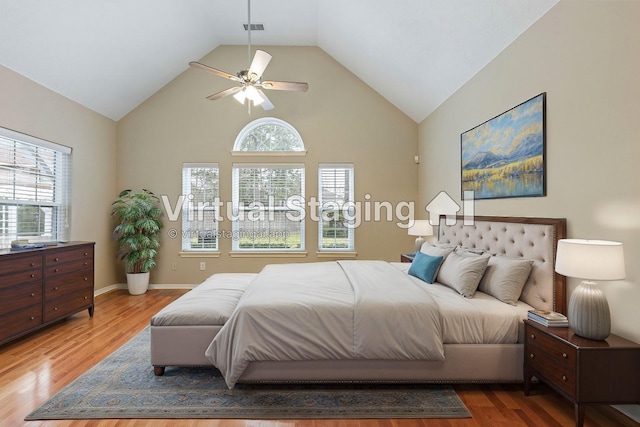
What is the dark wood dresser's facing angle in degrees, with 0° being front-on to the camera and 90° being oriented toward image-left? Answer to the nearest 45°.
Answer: approximately 315°

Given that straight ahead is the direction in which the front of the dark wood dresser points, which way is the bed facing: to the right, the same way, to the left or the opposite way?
the opposite way

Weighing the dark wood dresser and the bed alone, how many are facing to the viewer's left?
1

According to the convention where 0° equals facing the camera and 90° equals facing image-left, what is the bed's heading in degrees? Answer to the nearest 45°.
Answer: approximately 90°

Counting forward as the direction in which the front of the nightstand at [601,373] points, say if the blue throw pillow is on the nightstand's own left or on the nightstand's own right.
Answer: on the nightstand's own right

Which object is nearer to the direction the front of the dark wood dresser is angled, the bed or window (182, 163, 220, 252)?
the bed

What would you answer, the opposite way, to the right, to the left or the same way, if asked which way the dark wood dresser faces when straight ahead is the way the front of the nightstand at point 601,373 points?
the opposite way

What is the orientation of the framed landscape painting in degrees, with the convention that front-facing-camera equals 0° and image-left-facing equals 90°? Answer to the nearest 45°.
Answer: approximately 45°

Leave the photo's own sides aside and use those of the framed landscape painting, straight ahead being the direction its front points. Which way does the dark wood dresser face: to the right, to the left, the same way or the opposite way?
the opposite way
